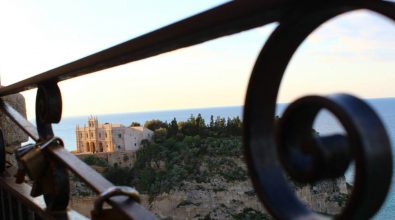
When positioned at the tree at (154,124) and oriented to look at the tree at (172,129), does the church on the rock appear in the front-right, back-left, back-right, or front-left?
back-right

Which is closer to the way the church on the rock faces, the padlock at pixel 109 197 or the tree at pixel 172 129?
the padlock

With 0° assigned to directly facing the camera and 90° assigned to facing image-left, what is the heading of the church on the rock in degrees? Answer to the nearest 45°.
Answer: approximately 45°

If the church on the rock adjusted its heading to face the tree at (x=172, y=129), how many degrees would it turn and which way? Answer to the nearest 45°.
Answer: approximately 135° to its left

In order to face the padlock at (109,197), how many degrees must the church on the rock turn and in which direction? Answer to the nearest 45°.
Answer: approximately 45° to its left

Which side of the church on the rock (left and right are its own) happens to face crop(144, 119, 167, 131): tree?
back
